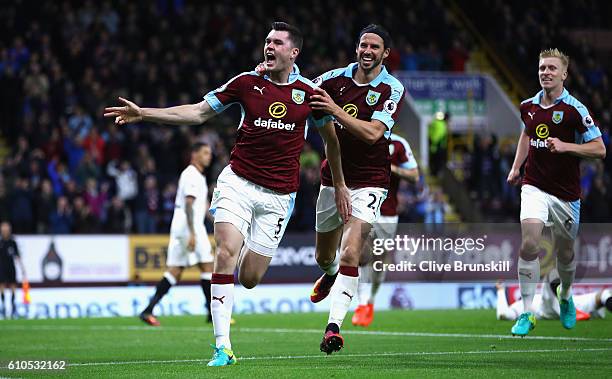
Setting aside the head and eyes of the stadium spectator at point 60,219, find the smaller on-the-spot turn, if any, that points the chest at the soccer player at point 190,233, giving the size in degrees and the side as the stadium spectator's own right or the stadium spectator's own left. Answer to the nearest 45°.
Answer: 0° — they already face them

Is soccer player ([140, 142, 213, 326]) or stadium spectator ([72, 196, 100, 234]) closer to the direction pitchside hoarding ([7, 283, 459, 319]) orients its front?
the soccer player

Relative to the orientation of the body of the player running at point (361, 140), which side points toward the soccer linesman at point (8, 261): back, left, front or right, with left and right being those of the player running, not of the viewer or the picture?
right

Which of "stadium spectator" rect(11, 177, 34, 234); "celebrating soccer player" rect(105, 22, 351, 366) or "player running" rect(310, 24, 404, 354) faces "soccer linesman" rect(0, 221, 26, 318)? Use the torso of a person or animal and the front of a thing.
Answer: the stadium spectator

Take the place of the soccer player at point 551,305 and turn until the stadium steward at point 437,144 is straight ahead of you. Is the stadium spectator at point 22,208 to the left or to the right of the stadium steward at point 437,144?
left

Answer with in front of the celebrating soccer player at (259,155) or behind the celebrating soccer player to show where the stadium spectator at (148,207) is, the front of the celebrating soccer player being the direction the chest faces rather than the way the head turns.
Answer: behind

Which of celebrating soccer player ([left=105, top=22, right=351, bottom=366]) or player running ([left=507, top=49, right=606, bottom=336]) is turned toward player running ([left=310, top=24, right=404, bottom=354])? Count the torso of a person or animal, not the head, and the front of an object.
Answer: player running ([left=507, top=49, right=606, bottom=336])

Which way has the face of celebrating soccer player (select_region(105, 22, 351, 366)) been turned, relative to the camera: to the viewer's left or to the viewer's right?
to the viewer's left
